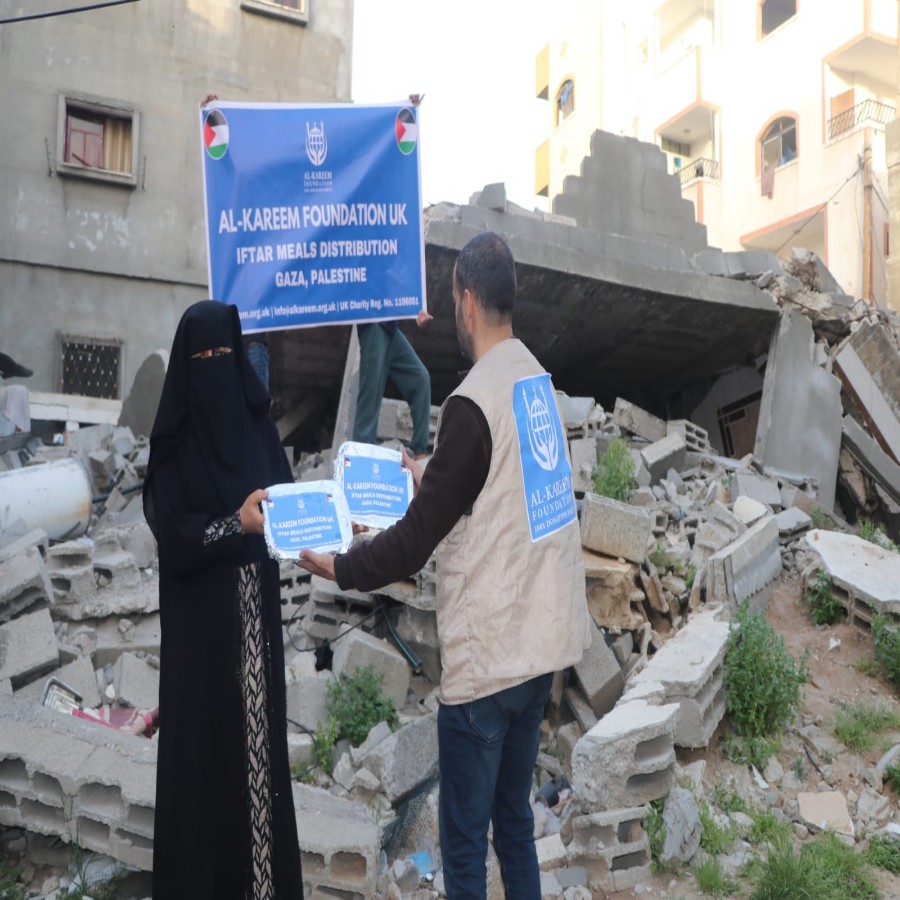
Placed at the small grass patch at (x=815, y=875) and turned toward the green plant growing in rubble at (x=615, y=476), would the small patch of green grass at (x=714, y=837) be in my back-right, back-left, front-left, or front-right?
front-left

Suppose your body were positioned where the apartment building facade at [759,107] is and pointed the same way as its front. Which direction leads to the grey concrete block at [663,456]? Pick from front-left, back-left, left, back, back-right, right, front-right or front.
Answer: front-left

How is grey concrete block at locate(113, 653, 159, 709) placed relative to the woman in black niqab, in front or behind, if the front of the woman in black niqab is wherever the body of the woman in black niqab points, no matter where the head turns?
behind

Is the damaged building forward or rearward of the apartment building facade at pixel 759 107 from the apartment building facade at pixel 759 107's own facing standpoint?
forward

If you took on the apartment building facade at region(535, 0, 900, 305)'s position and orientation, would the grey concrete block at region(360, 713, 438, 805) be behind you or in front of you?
in front

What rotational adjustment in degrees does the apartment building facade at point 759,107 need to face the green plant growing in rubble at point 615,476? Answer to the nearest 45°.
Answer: approximately 45° to its left

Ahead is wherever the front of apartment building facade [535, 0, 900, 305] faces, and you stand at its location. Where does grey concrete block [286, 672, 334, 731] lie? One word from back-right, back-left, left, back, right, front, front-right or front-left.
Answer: front-left

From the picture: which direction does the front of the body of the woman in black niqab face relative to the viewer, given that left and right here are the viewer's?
facing the viewer and to the right of the viewer

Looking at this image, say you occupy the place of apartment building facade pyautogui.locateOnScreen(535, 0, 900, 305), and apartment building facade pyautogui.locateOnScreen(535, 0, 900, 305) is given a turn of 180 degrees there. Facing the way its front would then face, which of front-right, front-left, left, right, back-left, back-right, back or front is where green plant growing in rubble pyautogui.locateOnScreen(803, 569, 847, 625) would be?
back-right

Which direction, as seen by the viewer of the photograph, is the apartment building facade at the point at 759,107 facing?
facing the viewer and to the left of the viewer

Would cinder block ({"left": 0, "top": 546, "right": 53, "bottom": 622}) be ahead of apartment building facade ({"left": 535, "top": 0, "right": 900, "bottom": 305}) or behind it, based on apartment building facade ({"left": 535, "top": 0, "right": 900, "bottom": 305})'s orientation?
ahead

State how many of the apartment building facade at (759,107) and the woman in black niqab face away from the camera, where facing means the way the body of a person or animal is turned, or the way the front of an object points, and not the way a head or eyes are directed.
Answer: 0

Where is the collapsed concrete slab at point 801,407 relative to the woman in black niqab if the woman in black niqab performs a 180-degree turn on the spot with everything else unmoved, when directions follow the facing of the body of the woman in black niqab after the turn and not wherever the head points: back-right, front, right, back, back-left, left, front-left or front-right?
right

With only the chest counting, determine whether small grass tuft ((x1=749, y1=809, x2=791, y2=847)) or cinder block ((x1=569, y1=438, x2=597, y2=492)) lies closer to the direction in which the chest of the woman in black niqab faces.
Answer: the small grass tuft

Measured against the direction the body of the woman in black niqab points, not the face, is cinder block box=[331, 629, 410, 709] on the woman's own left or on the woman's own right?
on the woman's own left
